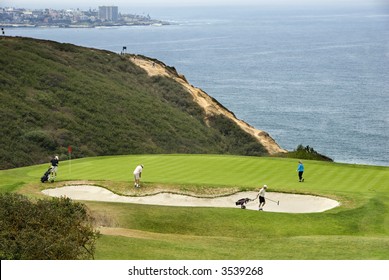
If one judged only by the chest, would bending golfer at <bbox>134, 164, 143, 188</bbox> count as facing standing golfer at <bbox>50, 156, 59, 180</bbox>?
no

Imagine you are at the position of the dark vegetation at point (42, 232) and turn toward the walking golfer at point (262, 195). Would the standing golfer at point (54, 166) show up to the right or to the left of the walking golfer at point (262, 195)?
left

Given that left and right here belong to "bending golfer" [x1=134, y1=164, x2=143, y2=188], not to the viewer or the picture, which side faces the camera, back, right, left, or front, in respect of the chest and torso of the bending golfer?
right

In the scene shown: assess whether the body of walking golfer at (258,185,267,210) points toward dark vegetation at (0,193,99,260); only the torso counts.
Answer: no

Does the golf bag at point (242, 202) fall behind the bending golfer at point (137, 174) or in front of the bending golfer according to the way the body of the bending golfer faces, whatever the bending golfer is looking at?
in front

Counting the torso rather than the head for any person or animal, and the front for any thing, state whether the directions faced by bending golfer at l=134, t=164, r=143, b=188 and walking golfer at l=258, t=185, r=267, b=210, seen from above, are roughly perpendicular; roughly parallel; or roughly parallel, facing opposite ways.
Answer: roughly parallel
